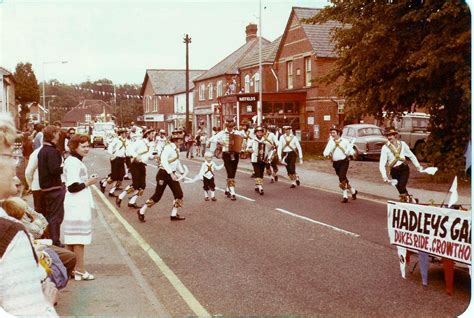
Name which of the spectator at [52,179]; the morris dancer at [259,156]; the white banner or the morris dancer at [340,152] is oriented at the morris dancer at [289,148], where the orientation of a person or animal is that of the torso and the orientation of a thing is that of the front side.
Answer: the spectator

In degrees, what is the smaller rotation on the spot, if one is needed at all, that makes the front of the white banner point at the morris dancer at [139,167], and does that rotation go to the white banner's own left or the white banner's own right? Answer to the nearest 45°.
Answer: approximately 90° to the white banner's own right

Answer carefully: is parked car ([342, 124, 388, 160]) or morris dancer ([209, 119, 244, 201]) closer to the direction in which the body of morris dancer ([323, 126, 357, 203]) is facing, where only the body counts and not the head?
the morris dancer

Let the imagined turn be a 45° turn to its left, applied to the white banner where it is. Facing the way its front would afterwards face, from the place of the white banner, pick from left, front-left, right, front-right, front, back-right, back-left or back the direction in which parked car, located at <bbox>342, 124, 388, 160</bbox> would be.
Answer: back

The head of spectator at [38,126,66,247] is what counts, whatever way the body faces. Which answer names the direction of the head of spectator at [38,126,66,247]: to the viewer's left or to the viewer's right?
to the viewer's right

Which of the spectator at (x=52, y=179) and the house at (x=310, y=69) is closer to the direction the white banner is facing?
the spectator

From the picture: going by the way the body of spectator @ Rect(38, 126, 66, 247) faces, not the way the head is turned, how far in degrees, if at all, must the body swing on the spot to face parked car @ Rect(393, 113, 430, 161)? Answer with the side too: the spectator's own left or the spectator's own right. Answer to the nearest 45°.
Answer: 0° — they already face it
